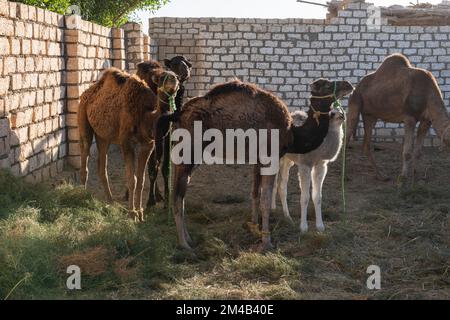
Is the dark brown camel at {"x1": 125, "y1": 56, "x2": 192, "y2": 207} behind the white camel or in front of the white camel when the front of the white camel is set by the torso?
behind

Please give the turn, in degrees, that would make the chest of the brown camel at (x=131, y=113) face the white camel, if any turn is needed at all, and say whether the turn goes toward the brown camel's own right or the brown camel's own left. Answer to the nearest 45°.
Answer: approximately 45° to the brown camel's own left

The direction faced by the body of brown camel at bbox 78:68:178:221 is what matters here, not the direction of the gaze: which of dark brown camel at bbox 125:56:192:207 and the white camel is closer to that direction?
the white camel

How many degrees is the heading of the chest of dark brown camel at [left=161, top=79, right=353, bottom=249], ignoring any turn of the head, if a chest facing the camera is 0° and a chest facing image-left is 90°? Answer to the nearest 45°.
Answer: approximately 270°

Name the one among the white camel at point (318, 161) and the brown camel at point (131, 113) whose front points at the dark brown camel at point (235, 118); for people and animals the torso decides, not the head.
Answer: the brown camel

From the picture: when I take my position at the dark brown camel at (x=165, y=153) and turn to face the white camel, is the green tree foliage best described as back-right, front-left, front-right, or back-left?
back-left

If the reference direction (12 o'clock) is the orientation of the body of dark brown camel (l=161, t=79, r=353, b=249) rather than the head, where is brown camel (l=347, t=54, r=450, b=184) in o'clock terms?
The brown camel is roughly at 10 o'clock from the dark brown camel.

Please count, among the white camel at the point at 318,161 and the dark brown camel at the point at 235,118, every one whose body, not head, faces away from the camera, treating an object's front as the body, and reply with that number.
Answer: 0

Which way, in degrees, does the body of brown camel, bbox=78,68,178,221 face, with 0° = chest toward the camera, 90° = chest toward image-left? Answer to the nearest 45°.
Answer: approximately 315°
